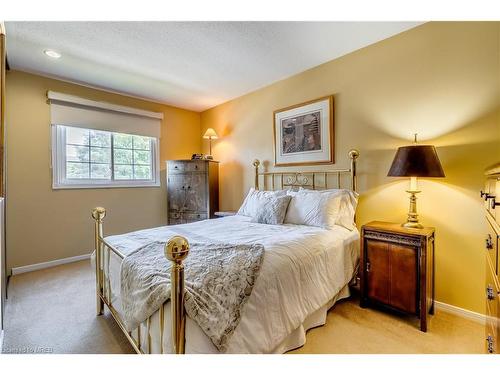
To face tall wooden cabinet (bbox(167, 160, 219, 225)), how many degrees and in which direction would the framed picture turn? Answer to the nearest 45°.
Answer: approximately 45° to its right

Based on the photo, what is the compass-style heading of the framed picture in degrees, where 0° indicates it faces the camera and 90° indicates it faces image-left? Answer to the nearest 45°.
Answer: approximately 45°

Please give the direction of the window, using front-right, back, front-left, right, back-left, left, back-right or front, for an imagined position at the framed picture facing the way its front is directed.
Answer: front-right

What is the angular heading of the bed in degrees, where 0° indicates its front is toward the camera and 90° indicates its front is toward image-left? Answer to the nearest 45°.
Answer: approximately 45°

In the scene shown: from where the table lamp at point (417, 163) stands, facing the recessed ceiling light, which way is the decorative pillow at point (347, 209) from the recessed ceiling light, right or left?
right

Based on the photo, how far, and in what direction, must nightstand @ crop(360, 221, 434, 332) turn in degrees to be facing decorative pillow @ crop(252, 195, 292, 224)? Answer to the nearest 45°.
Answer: approximately 45° to its right

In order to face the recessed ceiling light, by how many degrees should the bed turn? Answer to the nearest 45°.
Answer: approximately 90° to its right

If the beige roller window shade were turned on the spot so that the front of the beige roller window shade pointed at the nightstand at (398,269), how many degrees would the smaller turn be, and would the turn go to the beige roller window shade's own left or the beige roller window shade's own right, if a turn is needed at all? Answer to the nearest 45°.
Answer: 0° — it already faces it

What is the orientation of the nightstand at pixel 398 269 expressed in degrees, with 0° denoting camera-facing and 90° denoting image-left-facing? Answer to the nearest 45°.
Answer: approximately 45°

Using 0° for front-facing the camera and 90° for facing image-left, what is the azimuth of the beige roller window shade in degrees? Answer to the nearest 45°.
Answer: approximately 315°
